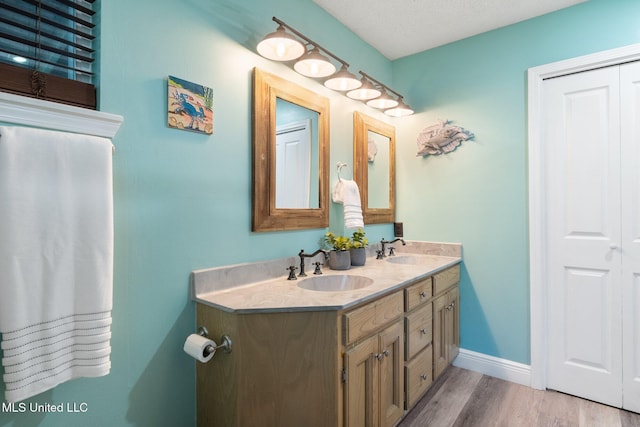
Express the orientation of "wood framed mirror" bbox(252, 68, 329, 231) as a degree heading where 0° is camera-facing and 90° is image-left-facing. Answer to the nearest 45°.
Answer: approximately 315°

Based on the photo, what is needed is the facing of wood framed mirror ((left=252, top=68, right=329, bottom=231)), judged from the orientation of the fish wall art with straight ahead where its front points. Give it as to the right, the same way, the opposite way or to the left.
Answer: to the left

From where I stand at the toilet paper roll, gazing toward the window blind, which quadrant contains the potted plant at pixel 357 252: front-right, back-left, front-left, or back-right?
back-right

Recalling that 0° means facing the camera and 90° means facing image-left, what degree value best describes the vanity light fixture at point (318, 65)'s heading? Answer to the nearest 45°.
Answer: approximately 315°
